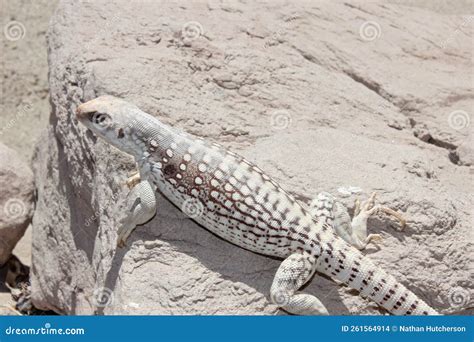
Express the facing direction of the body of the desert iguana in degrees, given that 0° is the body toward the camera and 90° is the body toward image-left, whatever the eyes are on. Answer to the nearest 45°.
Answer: approximately 135°

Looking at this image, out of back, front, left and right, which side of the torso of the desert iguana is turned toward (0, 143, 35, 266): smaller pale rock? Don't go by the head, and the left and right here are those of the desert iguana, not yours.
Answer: front
